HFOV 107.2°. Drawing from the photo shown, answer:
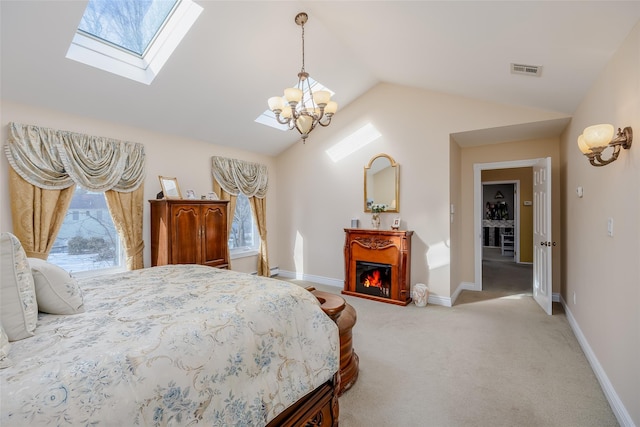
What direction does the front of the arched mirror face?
toward the camera

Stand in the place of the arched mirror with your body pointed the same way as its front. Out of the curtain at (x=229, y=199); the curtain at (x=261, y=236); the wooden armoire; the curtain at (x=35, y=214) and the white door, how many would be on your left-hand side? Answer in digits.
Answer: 1

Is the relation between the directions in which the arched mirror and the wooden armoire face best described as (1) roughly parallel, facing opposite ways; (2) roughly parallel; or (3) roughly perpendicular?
roughly perpendicular

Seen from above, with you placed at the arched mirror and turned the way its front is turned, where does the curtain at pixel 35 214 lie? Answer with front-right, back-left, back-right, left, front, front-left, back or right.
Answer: front-right

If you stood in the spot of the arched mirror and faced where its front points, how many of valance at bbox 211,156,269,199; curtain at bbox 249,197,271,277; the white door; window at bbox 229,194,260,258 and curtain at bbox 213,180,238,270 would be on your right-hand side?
4

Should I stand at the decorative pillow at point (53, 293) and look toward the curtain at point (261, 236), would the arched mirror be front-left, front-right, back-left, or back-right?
front-right

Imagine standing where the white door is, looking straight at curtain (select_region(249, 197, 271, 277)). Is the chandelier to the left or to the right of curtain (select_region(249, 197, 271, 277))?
left

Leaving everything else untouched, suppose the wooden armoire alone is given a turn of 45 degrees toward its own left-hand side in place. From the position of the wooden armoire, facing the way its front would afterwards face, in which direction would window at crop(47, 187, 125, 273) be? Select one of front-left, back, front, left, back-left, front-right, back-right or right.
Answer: back

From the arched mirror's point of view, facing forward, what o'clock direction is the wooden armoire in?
The wooden armoire is roughly at 2 o'clock from the arched mirror.

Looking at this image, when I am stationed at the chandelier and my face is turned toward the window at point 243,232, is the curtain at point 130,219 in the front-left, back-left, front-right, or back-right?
front-left

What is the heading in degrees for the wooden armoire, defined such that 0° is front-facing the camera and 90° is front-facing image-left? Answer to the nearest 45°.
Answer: approximately 315°

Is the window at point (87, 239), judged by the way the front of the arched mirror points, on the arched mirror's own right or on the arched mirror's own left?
on the arched mirror's own right

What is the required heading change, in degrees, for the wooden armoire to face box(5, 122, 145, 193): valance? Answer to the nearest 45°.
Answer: approximately 135° to its right

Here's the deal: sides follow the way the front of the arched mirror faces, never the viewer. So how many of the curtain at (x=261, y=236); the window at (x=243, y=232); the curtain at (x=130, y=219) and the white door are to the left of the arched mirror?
1

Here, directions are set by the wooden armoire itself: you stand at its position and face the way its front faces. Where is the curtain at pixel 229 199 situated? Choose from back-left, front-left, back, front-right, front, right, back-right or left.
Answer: left
